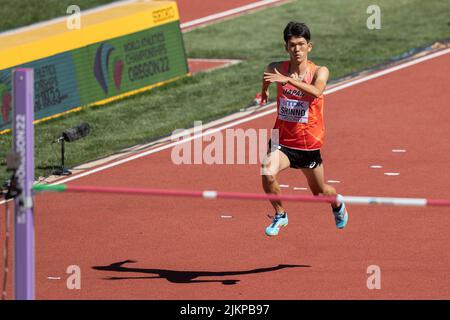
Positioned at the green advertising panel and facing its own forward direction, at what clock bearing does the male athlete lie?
The male athlete is roughly at 1 o'clock from the green advertising panel.

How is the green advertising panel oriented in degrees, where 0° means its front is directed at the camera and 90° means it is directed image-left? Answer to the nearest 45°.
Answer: approximately 315°
